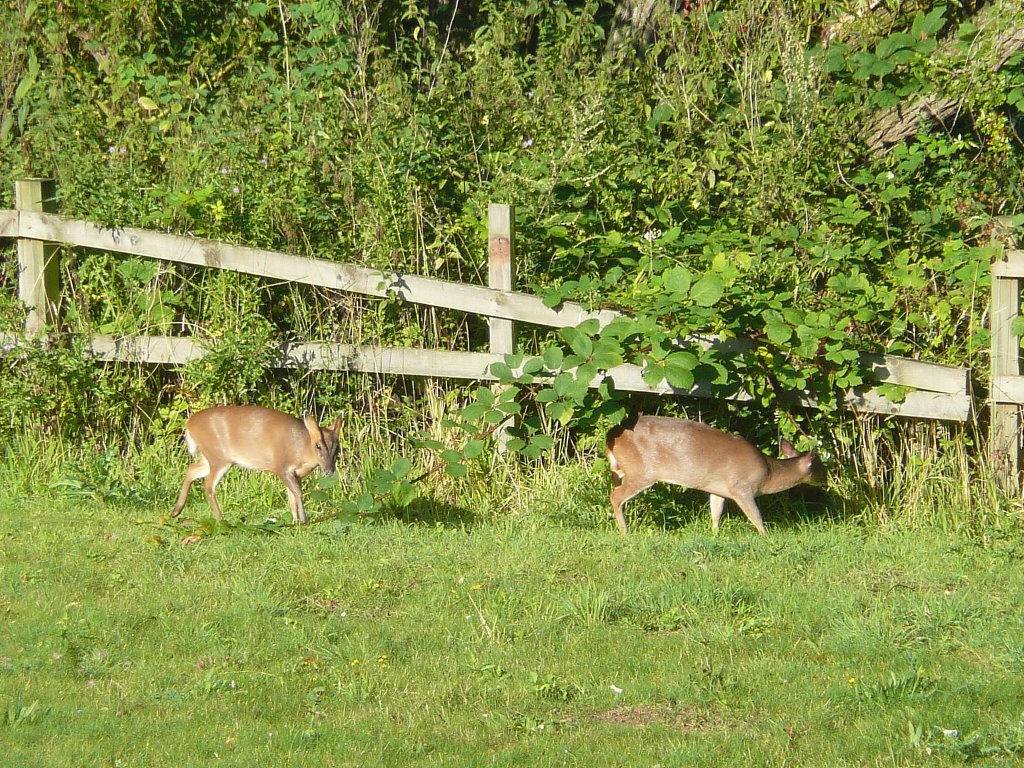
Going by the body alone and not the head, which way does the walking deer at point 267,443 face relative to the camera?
to the viewer's right

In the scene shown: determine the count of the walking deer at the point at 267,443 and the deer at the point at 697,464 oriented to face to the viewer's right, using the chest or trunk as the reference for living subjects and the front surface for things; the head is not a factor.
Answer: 2

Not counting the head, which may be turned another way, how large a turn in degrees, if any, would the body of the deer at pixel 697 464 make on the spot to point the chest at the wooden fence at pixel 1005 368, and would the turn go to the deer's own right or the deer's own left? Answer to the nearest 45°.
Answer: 0° — it already faces it

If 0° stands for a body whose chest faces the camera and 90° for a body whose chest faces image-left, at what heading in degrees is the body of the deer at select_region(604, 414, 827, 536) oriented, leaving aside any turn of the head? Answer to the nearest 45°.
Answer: approximately 270°

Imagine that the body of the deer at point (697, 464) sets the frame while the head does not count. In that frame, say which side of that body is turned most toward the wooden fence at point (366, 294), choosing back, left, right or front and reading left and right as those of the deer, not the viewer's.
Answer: back
